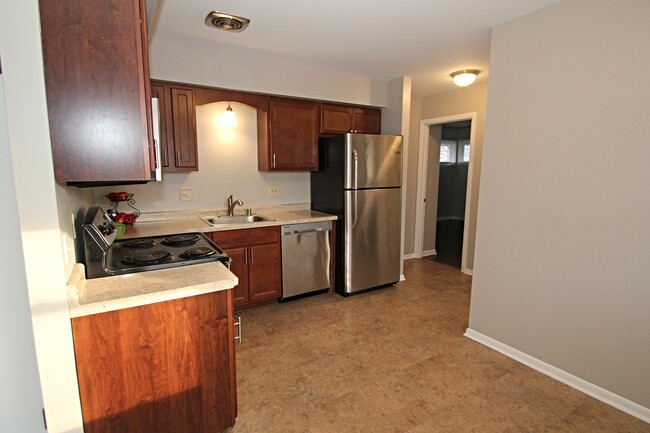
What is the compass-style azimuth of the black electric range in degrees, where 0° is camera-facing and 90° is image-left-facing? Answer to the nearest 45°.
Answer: approximately 270°

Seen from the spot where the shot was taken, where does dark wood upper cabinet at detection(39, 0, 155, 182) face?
facing to the right of the viewer

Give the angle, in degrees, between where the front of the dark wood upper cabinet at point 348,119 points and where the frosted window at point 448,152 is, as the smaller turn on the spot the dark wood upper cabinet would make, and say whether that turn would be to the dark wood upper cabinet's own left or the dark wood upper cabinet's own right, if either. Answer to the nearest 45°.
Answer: approximately 90° to the dark wood upper cabinet's own left

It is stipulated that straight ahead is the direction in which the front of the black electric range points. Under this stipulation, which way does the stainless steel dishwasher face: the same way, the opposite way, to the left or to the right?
to the right

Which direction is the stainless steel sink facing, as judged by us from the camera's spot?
facing the viewer

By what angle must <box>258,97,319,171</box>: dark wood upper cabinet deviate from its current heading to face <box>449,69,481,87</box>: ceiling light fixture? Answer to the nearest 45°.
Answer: approximately 45° to its left

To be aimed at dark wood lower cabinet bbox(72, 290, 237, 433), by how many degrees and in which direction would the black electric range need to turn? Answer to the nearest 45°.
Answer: approximately 90° to its right

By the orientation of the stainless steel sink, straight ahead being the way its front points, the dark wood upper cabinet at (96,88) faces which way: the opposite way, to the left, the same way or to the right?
to the left

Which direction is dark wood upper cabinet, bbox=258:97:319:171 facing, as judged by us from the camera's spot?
facing the viewer and to the right of the viewer
